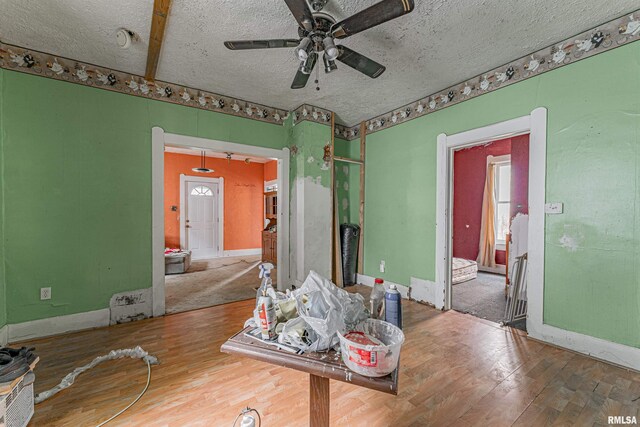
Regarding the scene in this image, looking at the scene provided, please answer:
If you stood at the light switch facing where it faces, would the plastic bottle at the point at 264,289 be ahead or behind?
ahead

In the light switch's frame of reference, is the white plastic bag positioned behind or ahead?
ahead

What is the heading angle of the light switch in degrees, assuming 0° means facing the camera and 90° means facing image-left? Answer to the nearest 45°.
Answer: approximately 0°

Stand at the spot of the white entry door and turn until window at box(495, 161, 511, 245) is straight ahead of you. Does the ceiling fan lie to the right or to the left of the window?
right

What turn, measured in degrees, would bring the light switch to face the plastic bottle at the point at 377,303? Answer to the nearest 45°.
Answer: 0° — it already faces it

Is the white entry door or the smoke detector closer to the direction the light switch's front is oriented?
the smoke detector

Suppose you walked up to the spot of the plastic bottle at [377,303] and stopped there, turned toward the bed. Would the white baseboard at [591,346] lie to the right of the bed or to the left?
right

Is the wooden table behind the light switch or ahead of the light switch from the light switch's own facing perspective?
ahead

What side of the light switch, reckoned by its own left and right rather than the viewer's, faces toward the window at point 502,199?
back

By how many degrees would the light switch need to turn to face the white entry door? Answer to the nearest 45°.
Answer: approximately 90° to its right
